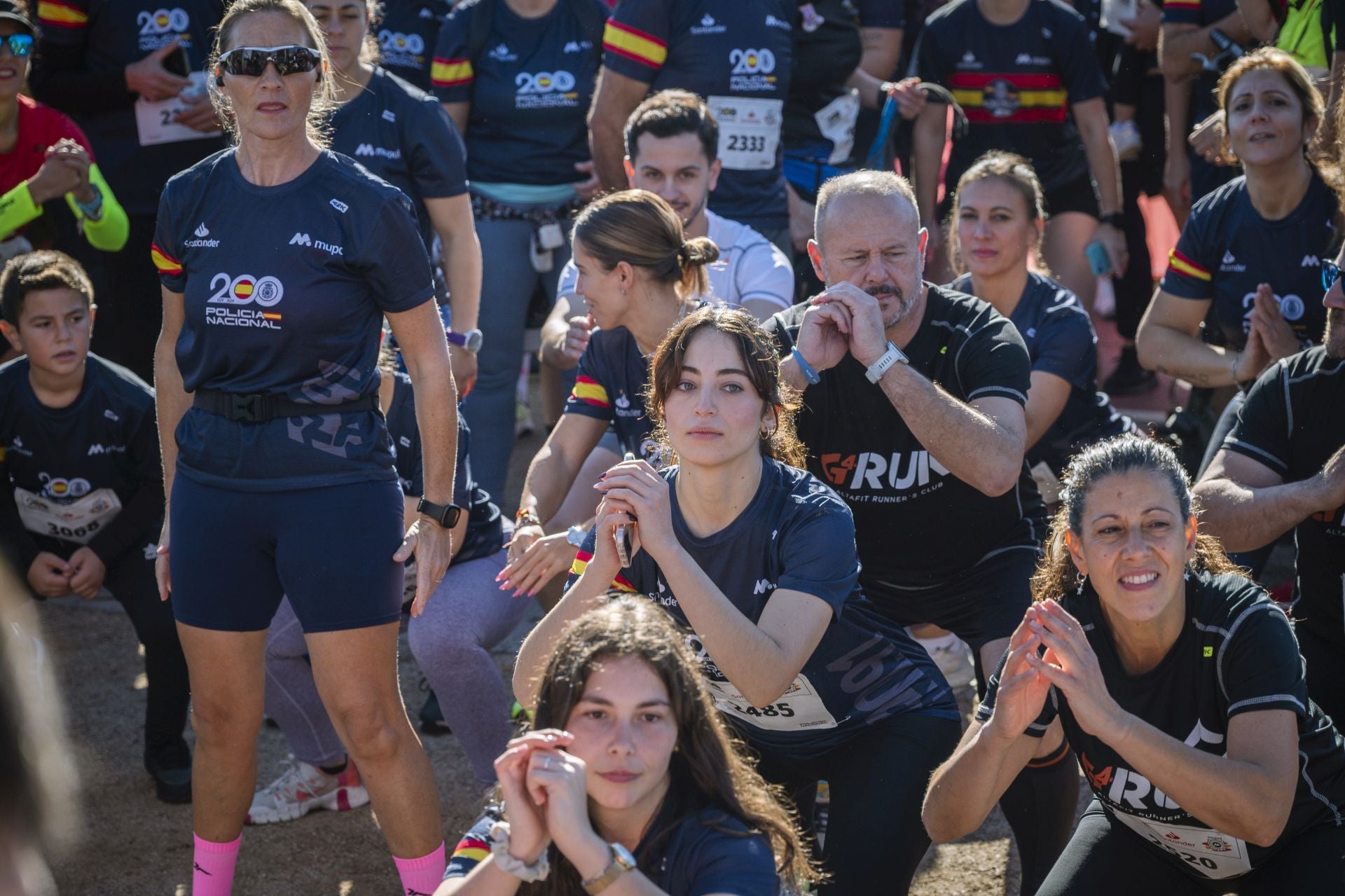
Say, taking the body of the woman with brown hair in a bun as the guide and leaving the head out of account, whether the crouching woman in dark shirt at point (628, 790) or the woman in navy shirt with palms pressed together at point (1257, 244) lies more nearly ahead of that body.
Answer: the crouching woman in dark shirt

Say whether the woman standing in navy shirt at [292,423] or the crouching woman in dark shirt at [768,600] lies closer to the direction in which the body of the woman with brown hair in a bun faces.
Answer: the woman standing in navy shirt

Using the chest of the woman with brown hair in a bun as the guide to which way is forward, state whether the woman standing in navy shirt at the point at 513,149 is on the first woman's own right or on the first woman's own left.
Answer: on the first woman's own right

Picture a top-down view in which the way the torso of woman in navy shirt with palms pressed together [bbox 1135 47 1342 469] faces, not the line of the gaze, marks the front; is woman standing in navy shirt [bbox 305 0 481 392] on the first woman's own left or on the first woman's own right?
on the first woman's own right

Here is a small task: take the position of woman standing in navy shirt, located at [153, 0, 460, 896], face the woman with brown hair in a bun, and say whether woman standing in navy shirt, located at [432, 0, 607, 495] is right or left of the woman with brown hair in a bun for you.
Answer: left

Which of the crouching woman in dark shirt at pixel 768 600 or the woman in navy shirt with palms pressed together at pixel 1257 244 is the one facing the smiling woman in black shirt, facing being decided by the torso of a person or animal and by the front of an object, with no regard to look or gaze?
the woman in navy shirt with palms pressed together

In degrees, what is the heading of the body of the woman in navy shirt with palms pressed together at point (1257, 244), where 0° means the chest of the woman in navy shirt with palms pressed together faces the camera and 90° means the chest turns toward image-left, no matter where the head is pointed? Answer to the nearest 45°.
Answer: approximately 0°

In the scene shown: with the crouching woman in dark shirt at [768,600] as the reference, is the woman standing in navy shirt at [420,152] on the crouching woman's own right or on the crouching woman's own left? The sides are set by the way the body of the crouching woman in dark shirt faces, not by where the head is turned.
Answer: on the crouching woman's own right

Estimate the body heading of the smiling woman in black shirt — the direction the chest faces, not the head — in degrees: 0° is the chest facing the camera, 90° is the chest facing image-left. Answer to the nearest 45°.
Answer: approximately 45°

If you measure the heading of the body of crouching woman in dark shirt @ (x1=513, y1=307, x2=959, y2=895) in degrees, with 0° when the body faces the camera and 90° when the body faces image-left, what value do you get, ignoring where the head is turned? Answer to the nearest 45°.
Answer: approximately 45°

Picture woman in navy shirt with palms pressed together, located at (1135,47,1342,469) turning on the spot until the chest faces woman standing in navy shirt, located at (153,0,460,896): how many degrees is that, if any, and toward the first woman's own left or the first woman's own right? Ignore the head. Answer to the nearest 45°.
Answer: approximately 45° to the first woman's own right
